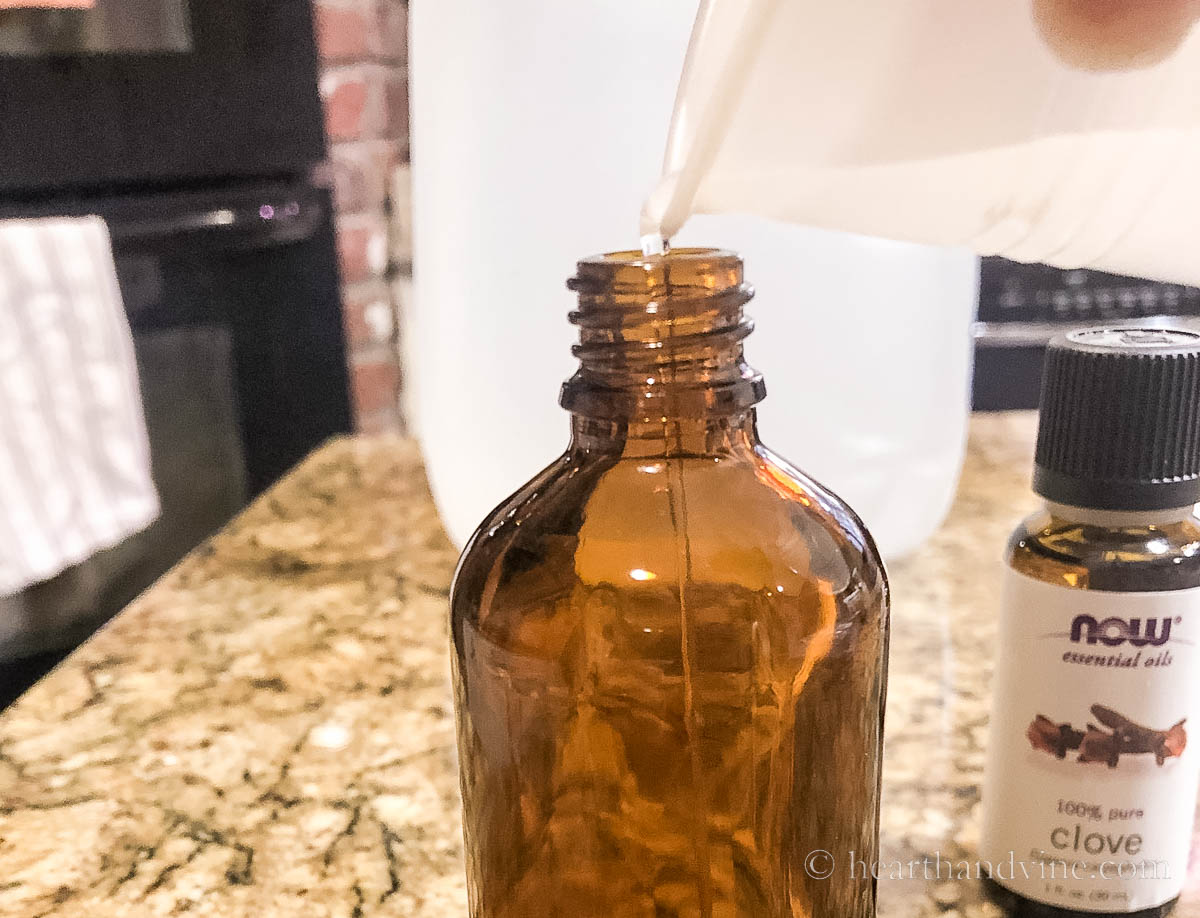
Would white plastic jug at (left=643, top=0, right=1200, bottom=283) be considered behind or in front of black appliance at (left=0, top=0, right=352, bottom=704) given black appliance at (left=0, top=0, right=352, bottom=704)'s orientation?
in front

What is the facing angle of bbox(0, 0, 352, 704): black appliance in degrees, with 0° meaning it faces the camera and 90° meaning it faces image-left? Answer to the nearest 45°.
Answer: approximately 315°

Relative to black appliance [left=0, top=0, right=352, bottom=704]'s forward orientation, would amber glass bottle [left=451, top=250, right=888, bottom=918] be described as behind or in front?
in front

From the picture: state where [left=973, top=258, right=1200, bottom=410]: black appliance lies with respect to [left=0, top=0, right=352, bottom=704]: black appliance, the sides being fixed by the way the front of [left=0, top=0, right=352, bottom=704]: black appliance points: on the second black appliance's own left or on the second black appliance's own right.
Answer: on the second black appliance's own left
